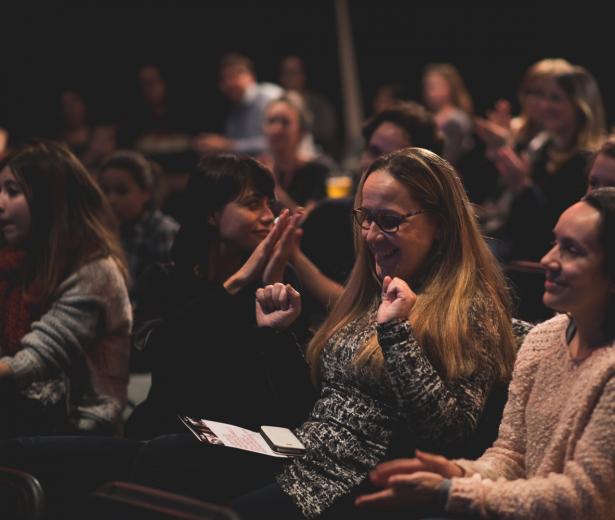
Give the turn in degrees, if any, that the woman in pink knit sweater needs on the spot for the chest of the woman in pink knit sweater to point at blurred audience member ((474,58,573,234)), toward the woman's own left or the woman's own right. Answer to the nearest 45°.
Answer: approximately 135° to the woman's own right

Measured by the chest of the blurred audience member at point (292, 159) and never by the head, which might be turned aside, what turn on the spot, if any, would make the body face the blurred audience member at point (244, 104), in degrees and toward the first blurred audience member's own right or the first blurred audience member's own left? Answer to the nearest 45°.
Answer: approximately 135° to the first blurred audience member's own right

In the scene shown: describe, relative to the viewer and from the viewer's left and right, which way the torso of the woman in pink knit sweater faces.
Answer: facing the viewer and to the left of the viewer

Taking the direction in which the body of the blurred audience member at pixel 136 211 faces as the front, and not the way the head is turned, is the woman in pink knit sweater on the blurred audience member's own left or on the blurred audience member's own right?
on the blurred audience member's own left

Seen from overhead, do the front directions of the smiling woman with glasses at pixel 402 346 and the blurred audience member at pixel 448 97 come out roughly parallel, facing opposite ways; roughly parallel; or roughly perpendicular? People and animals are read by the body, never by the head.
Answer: roughly parallel

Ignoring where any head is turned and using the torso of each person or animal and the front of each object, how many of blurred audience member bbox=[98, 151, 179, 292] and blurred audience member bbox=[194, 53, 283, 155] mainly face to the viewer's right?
0

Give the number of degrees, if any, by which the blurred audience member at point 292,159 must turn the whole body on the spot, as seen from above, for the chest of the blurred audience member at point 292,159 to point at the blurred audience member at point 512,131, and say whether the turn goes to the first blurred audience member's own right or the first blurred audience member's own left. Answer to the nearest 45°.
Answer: approximately 135° to the first blurred audience member's own left

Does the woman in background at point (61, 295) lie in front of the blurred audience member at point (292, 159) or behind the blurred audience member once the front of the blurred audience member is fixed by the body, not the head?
in front

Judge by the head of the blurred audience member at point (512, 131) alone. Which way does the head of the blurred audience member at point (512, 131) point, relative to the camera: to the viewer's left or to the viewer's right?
to the viewer's left

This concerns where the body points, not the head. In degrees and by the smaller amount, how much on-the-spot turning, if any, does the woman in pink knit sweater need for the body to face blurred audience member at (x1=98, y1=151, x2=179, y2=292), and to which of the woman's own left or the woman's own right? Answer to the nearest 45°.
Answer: approximately 90° to the woman's own right

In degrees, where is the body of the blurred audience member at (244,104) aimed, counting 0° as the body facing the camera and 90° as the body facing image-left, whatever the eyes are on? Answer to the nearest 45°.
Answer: approximately 45°

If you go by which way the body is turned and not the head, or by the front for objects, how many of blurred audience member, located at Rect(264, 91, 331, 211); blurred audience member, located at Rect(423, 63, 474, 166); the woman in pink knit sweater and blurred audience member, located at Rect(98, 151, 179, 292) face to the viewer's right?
0

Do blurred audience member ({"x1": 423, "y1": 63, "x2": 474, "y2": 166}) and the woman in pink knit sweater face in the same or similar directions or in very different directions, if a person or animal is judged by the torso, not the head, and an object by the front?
same or similar directions

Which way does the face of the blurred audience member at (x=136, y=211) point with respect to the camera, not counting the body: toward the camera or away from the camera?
toward the camera

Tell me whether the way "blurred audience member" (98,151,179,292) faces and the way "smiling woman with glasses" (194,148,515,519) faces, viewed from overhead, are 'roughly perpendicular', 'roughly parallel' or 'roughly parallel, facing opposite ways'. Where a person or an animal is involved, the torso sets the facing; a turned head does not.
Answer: roughly parallel
